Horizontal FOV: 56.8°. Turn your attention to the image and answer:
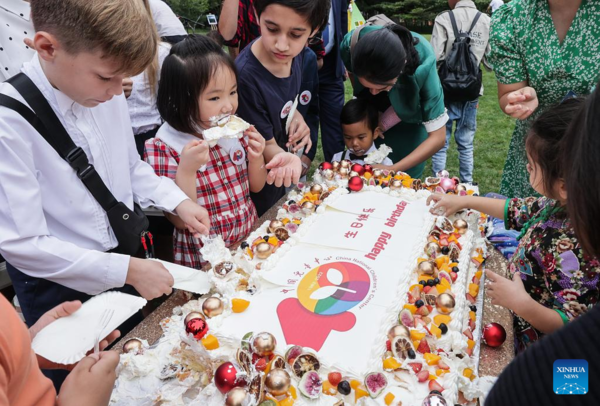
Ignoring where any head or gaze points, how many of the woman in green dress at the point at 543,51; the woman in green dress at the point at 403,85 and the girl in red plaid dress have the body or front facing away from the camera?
0

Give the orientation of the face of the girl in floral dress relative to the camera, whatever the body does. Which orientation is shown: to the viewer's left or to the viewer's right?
to the viewer's left

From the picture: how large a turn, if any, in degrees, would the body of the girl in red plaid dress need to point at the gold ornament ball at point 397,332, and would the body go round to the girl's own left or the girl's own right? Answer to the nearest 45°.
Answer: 0° — they already face it

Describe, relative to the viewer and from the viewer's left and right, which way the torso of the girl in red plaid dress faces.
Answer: facing the viewer and to the right of the viewer

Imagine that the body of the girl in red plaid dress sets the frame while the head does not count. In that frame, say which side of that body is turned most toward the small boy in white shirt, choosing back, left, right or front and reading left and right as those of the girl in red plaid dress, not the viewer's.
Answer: left

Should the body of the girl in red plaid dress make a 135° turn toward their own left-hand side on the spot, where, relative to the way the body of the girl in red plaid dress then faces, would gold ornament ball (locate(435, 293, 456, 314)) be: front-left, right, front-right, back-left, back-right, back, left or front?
back-right

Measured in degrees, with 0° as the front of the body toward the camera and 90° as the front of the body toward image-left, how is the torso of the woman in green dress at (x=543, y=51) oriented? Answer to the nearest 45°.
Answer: approximately 0°

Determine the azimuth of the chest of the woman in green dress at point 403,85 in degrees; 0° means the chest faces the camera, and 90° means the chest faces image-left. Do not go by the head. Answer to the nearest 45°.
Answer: approximately 45°

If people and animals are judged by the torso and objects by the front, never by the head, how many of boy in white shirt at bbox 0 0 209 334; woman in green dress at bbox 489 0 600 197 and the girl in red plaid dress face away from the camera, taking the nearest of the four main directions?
0

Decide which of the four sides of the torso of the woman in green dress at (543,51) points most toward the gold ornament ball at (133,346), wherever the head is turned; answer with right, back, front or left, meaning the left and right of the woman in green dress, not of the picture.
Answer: front

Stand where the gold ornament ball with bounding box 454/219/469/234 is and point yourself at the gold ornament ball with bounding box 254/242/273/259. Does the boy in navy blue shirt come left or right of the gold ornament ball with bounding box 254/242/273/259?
right

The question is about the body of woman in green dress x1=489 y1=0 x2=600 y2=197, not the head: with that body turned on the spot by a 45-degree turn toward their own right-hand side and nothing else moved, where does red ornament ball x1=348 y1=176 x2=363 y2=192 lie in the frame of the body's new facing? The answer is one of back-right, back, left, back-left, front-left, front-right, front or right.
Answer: front
